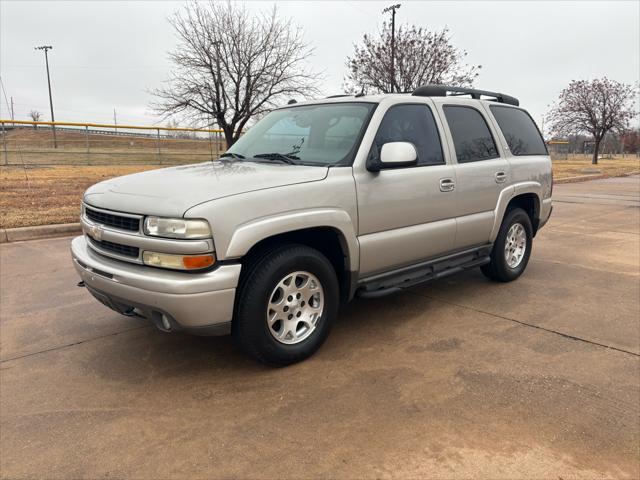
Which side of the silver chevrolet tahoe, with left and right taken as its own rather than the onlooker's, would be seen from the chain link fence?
right

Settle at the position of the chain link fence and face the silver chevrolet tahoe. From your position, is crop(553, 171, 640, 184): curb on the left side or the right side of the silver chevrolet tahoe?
left

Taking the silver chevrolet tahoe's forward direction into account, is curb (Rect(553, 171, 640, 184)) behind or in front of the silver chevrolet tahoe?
behind

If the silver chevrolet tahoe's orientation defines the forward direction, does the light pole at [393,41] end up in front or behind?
behind

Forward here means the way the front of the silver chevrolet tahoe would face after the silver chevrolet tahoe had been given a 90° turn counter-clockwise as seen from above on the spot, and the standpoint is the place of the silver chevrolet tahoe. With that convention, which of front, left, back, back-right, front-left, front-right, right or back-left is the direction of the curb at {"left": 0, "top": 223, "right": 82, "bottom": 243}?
back

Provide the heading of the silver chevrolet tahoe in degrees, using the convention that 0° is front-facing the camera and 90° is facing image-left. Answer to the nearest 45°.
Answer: approximately 45°
